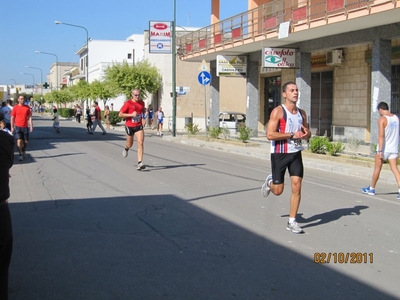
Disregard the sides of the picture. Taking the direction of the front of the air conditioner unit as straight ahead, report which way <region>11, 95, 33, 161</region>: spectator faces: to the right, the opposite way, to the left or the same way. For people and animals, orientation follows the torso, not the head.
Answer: to the left

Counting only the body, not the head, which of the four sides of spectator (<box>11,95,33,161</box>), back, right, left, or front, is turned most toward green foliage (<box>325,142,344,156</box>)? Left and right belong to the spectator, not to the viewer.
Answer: left

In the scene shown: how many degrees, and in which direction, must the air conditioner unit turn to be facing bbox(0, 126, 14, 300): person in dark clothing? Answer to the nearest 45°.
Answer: approximately 45° to its left

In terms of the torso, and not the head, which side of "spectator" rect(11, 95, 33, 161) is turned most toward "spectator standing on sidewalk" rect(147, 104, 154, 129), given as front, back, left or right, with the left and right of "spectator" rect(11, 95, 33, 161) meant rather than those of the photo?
back

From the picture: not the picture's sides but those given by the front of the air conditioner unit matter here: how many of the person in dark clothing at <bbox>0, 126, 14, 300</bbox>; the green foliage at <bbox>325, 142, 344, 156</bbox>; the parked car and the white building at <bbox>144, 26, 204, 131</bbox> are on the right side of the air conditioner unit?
2

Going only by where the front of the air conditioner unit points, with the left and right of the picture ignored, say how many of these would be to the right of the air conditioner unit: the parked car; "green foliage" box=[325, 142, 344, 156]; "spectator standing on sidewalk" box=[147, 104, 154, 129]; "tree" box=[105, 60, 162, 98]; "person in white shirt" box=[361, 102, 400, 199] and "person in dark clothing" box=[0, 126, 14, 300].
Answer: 3

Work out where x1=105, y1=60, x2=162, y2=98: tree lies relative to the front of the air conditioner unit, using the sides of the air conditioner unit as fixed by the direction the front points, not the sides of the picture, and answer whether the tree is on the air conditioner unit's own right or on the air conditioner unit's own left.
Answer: on the air conditioner unit's own right

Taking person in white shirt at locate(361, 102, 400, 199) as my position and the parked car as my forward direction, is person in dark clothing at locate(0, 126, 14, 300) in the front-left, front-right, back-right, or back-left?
back-left

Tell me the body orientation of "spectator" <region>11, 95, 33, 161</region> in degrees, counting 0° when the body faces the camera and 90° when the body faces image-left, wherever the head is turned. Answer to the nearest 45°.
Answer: approximately 0°

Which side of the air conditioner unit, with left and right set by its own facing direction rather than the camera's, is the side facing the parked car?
right

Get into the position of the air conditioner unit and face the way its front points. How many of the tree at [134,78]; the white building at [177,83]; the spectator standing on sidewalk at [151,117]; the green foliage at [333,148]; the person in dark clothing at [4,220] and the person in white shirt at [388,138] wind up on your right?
3
